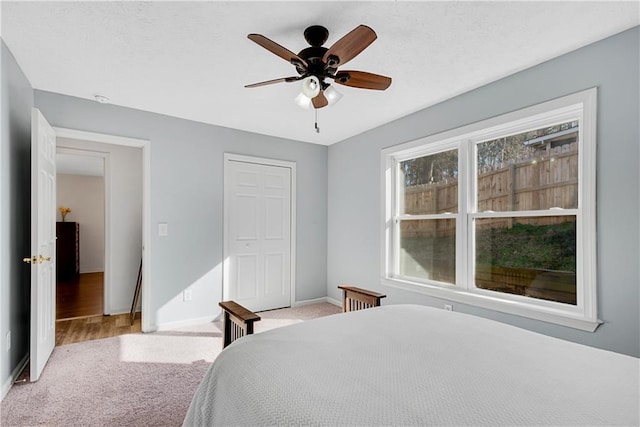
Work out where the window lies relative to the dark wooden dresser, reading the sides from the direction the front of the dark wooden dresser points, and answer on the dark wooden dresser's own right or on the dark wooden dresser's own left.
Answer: on the dark wooden dresser's own right

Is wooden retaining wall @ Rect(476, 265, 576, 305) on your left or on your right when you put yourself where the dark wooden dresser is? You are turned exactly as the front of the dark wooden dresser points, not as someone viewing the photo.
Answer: on your right

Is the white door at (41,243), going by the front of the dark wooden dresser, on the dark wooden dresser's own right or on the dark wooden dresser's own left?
on the dark wooden dresser's own right

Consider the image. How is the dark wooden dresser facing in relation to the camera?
to the viewer's right
